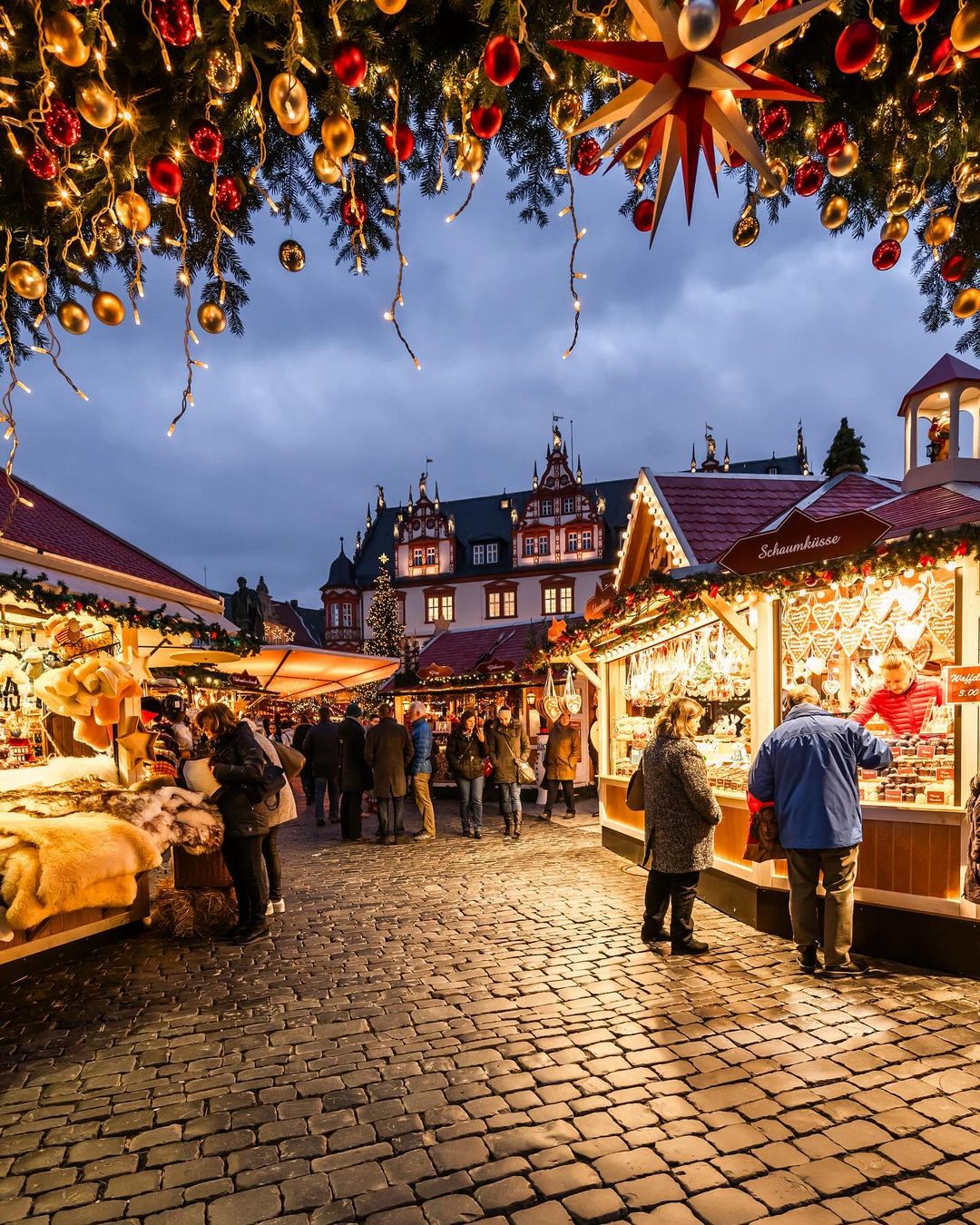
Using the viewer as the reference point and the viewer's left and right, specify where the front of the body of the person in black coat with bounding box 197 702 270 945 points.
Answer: facing to the left of the viewer

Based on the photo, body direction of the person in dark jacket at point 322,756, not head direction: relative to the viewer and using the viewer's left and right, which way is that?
facing away from the viewer

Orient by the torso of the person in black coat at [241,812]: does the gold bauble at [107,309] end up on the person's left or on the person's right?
on the person's left

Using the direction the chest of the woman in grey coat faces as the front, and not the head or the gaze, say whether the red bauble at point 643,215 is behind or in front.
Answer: behind

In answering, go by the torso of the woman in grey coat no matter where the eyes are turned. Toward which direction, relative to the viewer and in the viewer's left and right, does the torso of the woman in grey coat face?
facing away from the viewer and to the right of the viewer

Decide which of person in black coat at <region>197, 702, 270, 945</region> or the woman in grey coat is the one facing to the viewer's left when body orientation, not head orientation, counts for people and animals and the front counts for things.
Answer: the person in black coat

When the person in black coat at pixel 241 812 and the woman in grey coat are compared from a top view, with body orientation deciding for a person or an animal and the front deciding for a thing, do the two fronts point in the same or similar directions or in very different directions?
very different directions

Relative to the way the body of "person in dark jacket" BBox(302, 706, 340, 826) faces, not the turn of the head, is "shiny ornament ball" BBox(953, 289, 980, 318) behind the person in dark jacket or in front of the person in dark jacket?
behind
